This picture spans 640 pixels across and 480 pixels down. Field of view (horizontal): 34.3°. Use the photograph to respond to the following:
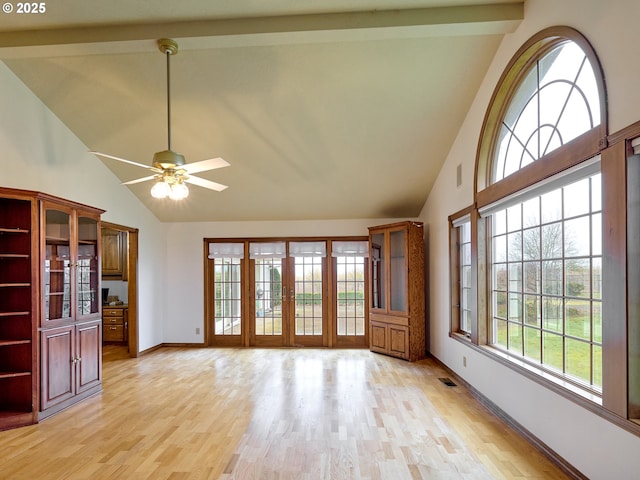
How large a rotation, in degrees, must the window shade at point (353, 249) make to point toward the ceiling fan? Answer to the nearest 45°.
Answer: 0° — it already faces it

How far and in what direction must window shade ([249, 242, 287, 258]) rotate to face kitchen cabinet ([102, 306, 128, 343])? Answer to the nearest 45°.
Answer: approximately 90° to its right

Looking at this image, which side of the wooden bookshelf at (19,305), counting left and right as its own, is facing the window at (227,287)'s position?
left

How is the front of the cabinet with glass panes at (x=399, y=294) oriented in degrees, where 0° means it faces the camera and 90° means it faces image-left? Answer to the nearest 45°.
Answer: approximately 45°

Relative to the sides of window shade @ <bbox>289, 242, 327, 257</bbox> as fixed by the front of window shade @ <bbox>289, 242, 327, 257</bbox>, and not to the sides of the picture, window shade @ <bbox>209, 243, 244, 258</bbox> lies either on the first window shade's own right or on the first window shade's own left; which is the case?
on the first window shade's own right

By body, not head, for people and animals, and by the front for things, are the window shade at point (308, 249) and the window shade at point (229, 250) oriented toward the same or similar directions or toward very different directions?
same or similar directions

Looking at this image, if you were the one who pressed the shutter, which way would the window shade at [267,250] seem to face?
facing the viewer

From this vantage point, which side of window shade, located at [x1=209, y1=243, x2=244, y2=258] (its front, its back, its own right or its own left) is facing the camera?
front

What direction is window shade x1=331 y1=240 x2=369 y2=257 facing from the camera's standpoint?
toward the camera

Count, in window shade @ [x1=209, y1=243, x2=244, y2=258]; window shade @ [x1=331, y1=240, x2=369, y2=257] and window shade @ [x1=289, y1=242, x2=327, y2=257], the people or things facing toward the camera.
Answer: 3

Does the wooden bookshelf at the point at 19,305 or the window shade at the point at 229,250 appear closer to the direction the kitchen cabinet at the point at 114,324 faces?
the wooden bookshelf

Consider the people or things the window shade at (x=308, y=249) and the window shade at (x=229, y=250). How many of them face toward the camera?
2

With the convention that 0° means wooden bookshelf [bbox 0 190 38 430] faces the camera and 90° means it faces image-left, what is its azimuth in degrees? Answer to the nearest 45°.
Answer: approximately 315°
